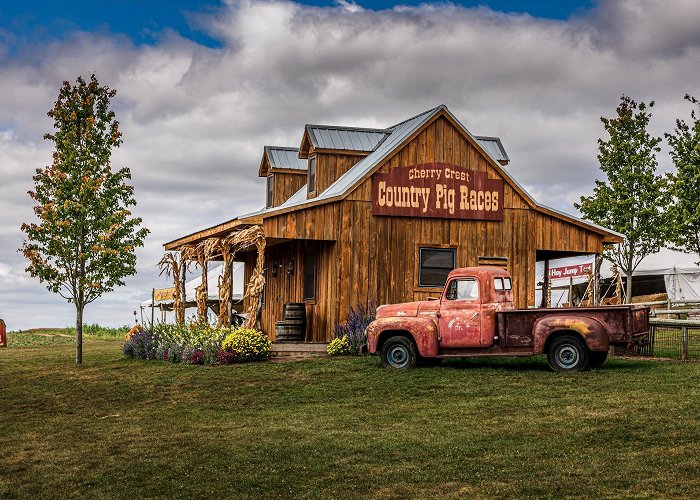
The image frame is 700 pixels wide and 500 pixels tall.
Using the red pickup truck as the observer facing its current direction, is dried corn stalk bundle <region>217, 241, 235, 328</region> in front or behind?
in front

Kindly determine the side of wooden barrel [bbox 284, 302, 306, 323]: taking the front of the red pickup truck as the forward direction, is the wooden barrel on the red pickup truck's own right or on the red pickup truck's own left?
on the red pickup truck's own right

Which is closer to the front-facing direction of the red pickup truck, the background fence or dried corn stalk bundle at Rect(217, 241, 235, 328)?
the dried corn stalk bundle

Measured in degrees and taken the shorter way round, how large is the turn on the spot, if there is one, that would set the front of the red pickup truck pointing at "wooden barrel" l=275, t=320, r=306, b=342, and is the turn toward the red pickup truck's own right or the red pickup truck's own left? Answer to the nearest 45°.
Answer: approximately 45° to the red pickup truck's own right

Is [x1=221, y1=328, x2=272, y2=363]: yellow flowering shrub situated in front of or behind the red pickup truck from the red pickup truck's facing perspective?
in front

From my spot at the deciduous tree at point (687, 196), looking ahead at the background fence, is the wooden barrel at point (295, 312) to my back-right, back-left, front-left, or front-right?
front-right

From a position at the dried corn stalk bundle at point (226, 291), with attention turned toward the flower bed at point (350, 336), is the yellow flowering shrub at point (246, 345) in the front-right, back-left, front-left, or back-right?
front-right

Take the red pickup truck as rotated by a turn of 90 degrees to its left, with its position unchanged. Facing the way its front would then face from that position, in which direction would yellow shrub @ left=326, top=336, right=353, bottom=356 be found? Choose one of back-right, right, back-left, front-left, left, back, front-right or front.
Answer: back-right

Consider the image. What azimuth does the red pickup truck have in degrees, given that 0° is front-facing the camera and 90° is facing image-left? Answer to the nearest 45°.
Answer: approximately 90°

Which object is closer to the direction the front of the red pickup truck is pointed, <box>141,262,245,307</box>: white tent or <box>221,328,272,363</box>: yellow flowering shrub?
the yellow flowering shrub

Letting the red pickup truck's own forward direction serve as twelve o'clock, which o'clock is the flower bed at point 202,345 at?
The flower bed is roughly at 1 o'clock from the red pickup truck.

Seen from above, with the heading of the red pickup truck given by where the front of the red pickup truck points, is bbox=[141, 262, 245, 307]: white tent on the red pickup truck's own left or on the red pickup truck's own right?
on the red pickup truck's own right
